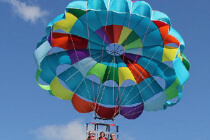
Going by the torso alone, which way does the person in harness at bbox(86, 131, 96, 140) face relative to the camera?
toward the camera
